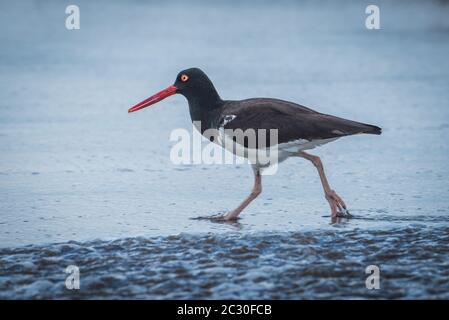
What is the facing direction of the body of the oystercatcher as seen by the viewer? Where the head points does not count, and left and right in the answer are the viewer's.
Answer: facing to the left of the viewer
